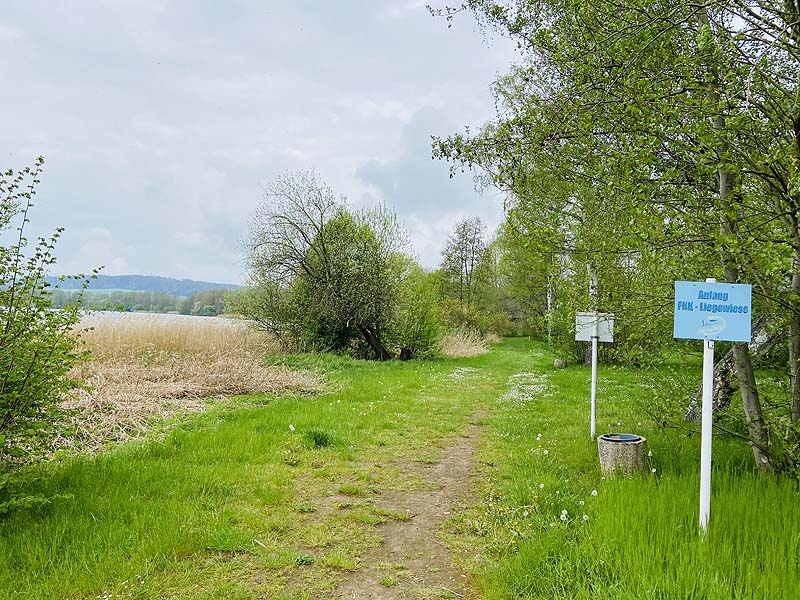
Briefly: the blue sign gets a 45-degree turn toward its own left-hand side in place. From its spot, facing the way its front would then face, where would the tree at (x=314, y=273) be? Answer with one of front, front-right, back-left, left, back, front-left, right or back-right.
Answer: back

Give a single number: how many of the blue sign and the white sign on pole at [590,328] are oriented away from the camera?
1

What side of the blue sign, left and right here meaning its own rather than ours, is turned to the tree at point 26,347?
right

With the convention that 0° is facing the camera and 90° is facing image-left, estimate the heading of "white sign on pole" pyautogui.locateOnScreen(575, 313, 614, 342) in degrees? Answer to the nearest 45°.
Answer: approximately 180°

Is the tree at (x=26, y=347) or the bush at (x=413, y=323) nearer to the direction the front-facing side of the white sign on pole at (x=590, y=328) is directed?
the bush

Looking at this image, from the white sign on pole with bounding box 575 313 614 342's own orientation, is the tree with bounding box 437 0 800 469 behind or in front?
behind

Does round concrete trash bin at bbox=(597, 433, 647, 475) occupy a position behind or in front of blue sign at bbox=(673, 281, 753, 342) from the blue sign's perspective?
behind

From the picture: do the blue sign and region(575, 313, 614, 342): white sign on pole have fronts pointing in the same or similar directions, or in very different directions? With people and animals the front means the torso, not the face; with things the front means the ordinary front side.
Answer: very different directions

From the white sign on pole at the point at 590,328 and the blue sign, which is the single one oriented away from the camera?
the white sign on pole

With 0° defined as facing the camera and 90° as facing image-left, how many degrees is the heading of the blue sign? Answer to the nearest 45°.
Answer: approximately 0°

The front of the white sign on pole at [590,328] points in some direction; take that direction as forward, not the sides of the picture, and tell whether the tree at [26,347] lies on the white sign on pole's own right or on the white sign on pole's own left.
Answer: on the white sign on pole's own left
